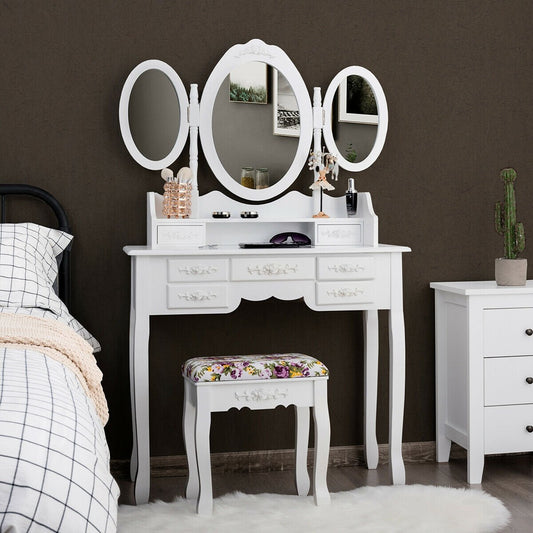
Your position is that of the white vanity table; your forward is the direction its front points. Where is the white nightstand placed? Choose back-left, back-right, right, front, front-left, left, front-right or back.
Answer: left

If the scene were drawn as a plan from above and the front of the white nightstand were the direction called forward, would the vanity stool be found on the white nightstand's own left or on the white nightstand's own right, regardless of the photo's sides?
on the white nightstand's own right

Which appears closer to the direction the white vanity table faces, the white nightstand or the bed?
the bed

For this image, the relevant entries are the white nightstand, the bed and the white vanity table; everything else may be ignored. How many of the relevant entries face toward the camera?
3

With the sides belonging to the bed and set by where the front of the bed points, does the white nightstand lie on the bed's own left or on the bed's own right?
on the bed's own left

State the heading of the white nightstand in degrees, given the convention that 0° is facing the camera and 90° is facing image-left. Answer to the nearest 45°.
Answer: approximately 0°

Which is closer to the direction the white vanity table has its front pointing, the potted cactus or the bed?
the bed

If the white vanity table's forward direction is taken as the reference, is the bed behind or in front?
in front

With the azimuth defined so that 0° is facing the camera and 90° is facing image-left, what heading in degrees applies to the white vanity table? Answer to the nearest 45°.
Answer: approximately 0°
